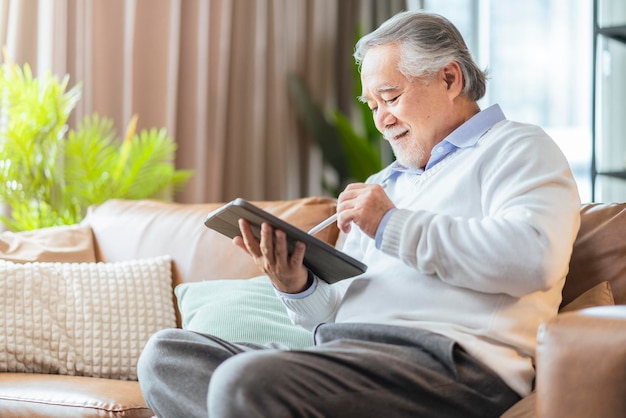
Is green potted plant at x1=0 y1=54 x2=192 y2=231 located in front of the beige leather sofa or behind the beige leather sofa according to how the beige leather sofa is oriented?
behind

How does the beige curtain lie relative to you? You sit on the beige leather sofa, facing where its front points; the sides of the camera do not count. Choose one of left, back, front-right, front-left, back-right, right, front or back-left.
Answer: back

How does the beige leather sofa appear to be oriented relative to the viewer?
toward the camera

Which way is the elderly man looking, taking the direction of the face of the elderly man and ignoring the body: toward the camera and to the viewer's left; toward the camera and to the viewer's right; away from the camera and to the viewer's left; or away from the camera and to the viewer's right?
toward the camera and to the viewer's left
